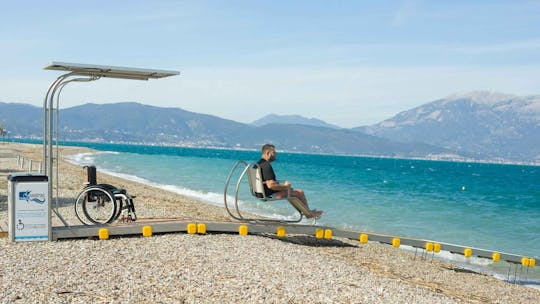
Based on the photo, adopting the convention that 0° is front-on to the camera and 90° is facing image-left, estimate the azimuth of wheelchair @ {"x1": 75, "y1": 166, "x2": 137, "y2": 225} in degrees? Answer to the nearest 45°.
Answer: approximately 270°

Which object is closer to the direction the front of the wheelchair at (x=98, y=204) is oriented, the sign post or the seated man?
the seated man

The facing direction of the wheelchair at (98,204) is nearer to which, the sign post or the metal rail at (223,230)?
the metal rail

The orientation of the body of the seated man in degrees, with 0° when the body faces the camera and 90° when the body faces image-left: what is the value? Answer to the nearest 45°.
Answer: approximately 270°

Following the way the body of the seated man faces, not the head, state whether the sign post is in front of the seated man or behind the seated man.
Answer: behind

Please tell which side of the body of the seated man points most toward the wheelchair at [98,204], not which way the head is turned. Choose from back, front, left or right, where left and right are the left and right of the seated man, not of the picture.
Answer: back

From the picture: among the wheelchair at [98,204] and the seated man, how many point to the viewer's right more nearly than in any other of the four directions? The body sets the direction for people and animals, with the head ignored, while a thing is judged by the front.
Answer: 2

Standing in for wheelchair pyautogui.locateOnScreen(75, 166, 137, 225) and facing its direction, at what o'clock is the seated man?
The seated man is roughly at 12 o'clock from the wheelchair.
